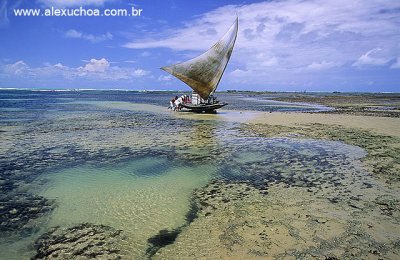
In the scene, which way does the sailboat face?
to the viewer's right
